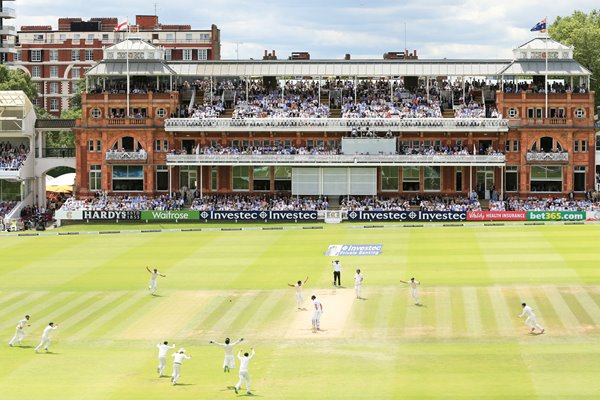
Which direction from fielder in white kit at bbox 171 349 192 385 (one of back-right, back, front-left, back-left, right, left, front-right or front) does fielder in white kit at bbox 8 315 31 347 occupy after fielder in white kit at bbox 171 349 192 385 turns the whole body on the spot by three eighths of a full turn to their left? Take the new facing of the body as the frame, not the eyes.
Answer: front-right

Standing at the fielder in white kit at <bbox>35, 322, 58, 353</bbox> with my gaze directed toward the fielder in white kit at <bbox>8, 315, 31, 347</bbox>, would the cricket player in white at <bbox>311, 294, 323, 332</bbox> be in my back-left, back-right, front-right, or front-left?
back-right

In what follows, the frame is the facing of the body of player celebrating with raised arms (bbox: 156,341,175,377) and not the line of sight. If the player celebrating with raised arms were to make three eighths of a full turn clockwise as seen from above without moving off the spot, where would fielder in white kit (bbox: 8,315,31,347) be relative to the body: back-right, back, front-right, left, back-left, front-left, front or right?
back-right

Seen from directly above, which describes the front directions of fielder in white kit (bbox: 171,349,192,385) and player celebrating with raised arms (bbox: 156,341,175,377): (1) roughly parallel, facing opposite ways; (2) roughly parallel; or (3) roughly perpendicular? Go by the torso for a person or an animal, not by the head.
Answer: roughly parallel

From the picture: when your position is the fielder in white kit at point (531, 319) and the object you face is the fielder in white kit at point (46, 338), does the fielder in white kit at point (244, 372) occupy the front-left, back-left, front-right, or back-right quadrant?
front-left

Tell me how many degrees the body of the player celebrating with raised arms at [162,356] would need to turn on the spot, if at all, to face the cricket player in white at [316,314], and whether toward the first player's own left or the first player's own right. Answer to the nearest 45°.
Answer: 0° — they already face them

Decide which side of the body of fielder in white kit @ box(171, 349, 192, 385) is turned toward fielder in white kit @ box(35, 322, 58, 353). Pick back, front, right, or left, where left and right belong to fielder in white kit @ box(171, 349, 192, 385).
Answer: left

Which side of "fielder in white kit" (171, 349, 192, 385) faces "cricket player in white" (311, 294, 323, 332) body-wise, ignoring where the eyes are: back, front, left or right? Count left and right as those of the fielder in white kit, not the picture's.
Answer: front

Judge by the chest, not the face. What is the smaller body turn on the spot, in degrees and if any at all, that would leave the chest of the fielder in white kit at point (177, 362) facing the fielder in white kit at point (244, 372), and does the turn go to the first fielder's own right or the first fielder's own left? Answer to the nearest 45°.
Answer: approximately 90° to the first fielder's own right

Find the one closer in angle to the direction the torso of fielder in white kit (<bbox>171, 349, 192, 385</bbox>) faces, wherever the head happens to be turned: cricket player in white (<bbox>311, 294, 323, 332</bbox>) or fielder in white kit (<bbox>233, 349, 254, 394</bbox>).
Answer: the cricket player in white

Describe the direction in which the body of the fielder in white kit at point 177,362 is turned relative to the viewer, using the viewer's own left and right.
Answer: facing away from the viewer and to the right of the viewer

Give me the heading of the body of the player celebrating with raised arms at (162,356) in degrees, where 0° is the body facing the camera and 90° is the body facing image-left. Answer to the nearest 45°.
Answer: approximately 225°
